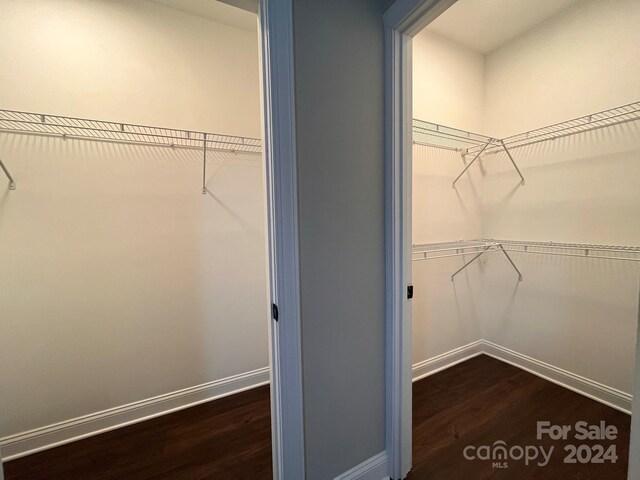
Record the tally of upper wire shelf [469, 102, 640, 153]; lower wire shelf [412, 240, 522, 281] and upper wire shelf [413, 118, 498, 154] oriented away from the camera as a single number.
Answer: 0

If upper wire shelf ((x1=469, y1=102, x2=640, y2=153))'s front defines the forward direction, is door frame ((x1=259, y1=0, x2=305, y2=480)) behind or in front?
in front

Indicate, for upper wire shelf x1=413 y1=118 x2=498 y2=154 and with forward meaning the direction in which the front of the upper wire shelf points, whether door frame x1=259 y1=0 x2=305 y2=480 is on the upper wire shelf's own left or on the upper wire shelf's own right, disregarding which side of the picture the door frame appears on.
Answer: on the upper wire shelf's own right

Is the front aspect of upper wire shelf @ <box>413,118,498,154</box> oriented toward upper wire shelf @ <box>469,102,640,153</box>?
no

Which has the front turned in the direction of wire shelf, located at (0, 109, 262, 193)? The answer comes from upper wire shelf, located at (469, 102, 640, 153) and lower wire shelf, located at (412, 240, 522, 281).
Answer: upper wire shelf, located at (469, 102, 640, 153)

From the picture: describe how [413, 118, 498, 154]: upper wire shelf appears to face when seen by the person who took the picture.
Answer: facing the viewer and to the right of the viewer

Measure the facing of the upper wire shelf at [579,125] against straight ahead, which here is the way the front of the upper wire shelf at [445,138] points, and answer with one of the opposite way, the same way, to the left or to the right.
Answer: to the right

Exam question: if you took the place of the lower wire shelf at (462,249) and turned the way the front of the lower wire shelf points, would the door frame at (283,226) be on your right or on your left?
on your right

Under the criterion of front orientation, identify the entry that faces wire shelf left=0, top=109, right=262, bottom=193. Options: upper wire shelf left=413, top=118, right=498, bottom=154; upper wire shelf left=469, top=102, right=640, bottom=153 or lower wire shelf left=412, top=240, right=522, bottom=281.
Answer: upper wire shelf left=469, top=102, right=640, bottom=153

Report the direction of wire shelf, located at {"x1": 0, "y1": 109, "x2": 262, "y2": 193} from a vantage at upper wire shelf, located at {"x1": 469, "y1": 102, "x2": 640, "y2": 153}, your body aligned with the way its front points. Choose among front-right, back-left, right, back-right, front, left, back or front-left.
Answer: front

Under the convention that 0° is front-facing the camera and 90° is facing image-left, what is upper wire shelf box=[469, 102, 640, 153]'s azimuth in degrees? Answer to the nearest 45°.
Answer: approximately 45°

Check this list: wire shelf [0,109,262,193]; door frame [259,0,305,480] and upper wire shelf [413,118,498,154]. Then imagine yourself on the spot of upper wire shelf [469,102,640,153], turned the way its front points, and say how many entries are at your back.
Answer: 0

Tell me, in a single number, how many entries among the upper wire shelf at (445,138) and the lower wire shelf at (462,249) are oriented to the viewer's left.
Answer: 0

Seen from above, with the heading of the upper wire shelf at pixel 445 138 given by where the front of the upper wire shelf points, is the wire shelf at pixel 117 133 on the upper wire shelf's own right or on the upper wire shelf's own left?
on the upper wire shelf's own right

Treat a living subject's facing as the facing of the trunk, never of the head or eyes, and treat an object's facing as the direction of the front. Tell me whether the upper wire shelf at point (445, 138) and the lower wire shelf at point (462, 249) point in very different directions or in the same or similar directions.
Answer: same or similar directions
